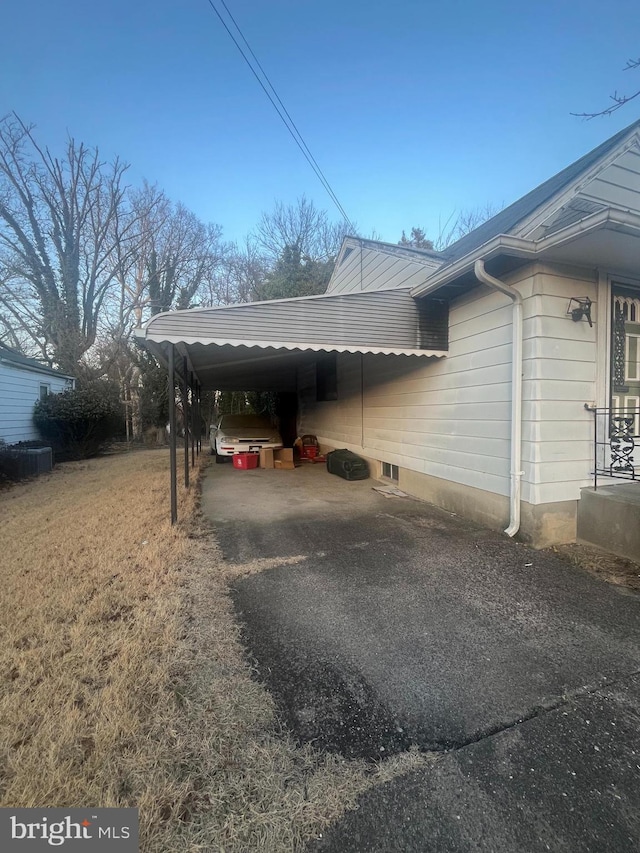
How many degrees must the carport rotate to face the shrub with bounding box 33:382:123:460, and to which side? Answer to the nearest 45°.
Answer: approximately 135° to its right

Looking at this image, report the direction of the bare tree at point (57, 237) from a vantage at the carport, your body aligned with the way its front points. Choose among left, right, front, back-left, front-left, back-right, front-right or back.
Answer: back-right

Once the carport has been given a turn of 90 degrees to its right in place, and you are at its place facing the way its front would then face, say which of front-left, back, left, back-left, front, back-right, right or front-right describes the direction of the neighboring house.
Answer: front-right

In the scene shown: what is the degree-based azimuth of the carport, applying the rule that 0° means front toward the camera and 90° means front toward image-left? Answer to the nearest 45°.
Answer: approximately 0°

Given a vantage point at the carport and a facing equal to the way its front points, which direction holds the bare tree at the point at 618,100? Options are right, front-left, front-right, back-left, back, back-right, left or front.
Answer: front-left

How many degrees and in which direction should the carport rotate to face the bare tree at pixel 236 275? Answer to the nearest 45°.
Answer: approximately 180°

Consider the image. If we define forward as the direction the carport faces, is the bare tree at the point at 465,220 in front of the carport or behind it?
behind
